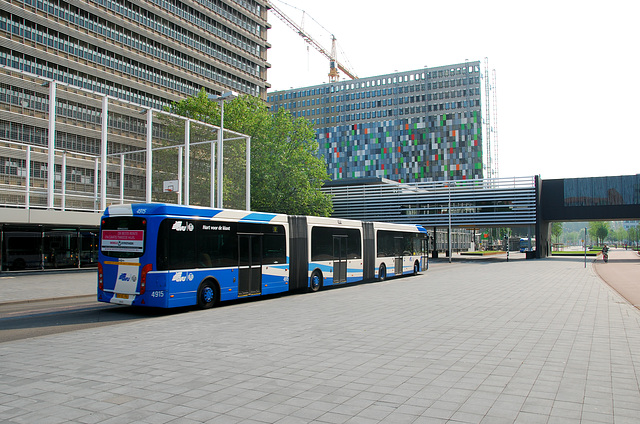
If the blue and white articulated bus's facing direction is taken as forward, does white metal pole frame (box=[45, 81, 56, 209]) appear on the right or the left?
on its left

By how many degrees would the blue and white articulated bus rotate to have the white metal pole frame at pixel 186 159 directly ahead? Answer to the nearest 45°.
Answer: approximately 45° to its left

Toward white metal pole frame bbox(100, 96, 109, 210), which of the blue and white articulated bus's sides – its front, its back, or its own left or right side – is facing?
left

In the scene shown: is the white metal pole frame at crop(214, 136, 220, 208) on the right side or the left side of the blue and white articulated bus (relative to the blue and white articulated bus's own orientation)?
on its left

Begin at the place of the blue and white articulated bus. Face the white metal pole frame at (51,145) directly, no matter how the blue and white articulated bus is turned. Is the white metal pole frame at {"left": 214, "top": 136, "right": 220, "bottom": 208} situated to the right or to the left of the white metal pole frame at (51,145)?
right

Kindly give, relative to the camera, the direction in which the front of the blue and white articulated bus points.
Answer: facing away from the viewer and to the right of the viewer
